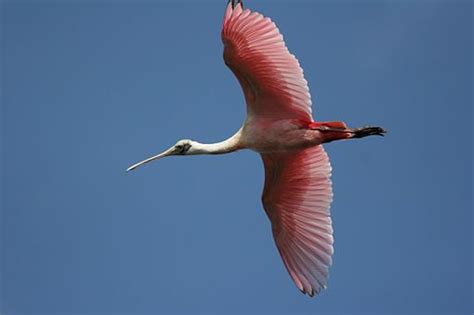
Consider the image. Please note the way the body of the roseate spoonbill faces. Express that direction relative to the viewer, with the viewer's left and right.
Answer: facing to the left of the viewer
